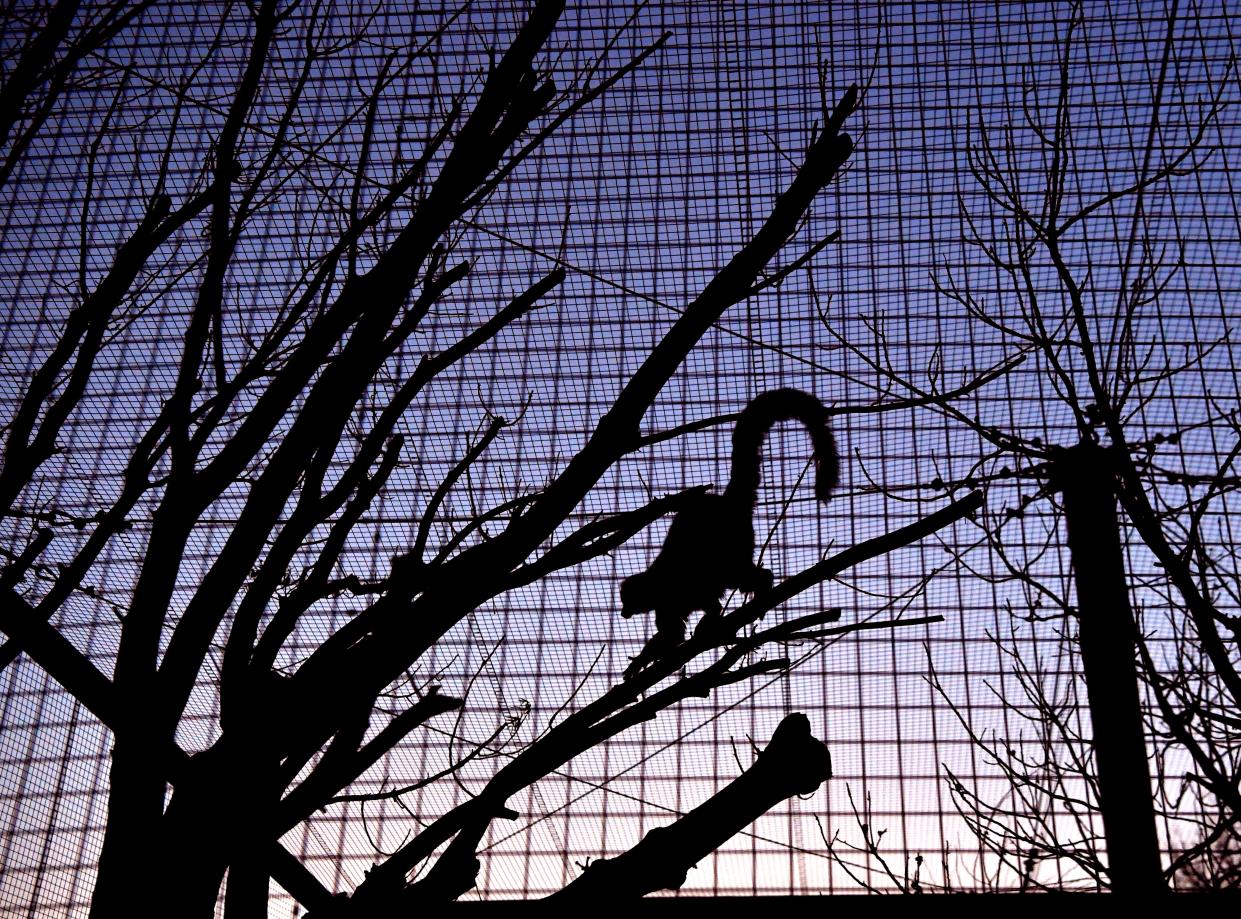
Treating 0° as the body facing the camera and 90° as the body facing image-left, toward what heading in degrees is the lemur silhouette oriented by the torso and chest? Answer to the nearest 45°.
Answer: approximately 90°
